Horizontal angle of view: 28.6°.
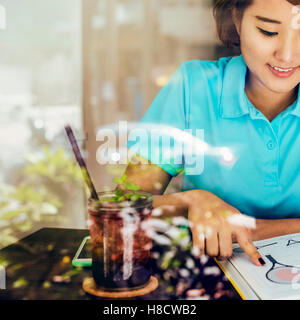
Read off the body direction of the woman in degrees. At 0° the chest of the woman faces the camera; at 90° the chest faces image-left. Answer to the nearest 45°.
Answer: approximately 0°

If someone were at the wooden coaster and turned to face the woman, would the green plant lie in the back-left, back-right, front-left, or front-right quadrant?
front-left
